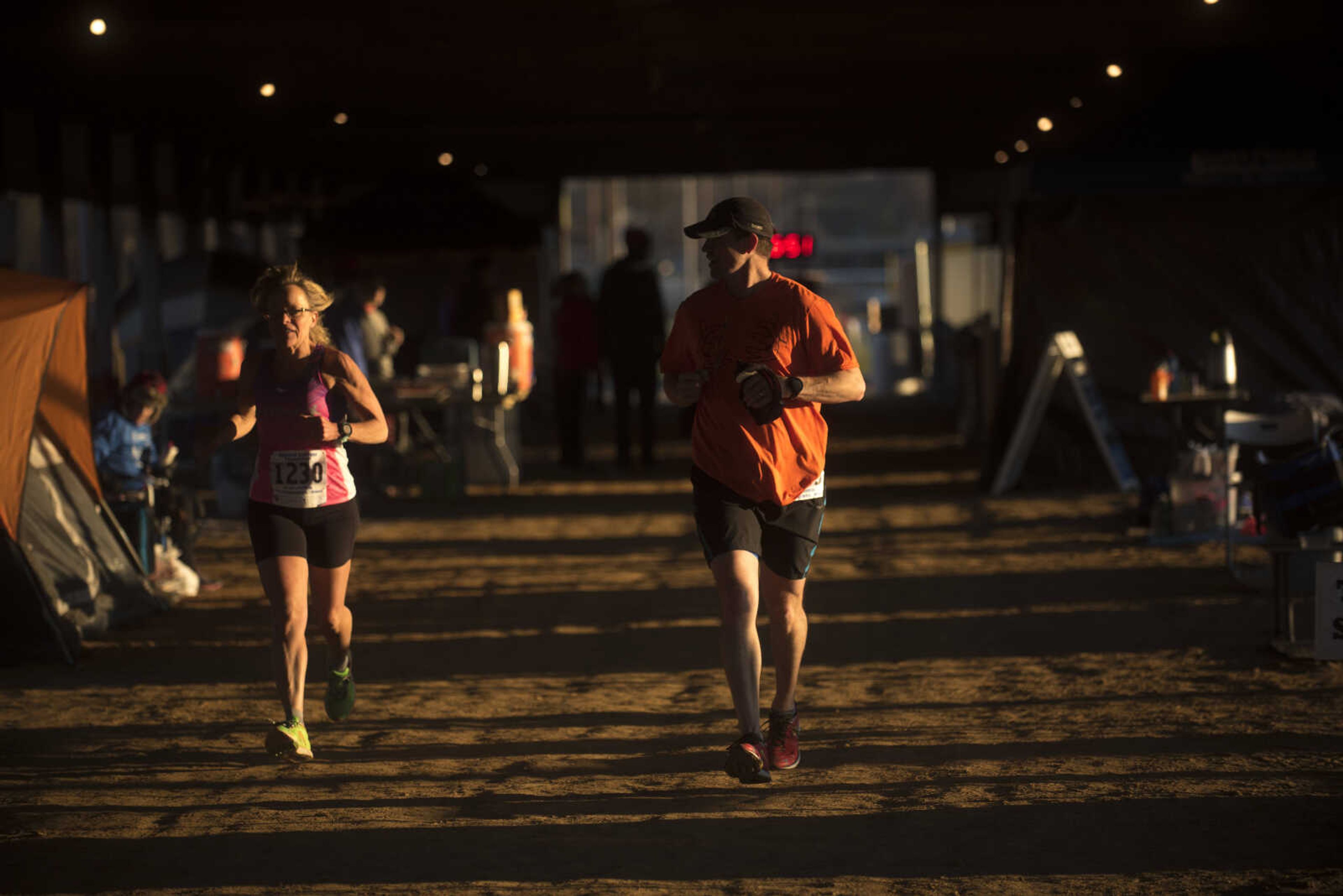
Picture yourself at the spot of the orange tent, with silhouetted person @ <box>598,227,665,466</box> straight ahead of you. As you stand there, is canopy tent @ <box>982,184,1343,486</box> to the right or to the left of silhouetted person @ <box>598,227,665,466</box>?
right

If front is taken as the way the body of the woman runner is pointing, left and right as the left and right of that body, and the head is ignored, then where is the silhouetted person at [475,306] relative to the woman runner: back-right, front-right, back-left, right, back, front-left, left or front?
back

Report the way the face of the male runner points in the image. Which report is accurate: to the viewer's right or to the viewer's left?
to the viewer's left

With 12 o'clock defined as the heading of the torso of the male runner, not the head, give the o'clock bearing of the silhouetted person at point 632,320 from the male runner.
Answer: The silhouetted person is roughly at 6 o'clock from the male runner.

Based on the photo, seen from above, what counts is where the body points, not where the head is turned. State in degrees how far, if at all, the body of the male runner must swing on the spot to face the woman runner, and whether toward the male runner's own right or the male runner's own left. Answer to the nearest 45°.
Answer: approximately 90° to the male runner's own right

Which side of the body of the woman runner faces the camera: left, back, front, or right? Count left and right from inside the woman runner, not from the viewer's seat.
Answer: front

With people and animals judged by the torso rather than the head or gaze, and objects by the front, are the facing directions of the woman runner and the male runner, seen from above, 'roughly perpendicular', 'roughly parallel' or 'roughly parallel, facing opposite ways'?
roughly parallel

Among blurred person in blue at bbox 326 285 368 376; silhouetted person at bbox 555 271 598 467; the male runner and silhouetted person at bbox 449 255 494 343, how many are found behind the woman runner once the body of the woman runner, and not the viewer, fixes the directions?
3

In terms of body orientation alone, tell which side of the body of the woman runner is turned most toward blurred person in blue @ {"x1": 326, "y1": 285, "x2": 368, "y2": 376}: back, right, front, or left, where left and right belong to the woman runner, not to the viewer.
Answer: back

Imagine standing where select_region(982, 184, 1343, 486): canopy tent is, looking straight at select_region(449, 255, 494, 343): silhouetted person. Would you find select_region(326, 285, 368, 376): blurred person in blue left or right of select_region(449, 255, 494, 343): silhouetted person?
left

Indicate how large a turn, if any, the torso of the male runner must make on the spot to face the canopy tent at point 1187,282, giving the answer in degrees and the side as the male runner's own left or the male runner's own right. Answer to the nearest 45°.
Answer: approximately 180°

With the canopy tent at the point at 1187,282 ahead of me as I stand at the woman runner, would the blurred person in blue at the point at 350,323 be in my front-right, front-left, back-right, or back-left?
front-left

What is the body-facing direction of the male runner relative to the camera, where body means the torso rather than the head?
toward the camera

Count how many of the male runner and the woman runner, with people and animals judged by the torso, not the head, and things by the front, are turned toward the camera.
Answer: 2
